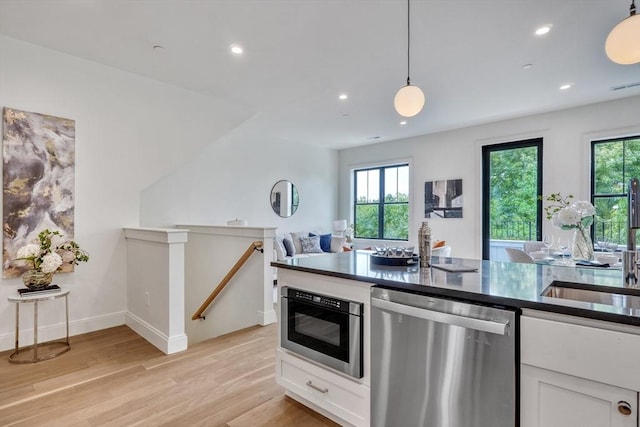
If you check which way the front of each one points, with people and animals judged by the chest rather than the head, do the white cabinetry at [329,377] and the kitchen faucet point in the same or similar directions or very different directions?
same or similar directions

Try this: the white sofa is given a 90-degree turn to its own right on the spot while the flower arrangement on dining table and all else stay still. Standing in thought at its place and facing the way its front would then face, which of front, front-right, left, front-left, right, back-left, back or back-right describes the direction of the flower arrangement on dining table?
left

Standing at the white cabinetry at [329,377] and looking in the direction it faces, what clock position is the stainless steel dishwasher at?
The stainless steel dishwasher is roughly at 9 o'clock from the white cabinetry.

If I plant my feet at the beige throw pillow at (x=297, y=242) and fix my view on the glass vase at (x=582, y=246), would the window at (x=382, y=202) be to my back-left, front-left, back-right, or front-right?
front-left

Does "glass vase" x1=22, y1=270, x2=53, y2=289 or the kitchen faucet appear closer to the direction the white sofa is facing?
the kitchen faucet

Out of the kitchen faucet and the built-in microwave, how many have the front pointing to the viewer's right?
0

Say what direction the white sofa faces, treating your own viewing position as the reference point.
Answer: facing the viewer and to the right of the viewer

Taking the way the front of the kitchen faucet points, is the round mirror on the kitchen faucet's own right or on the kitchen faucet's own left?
on the kitchen faucet's own right

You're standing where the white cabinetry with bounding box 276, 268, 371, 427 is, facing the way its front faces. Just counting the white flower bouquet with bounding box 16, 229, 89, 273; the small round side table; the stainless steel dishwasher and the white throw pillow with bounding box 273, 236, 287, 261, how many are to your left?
1

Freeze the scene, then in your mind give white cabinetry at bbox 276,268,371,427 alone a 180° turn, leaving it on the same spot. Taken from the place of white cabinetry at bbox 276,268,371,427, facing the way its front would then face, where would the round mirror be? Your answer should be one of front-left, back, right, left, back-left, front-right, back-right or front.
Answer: front-left

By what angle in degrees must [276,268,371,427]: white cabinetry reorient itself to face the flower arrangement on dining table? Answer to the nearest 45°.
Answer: approximately 180°

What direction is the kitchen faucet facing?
toward the camera

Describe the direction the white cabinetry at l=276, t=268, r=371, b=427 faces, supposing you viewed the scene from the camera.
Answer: facing the viewer and to the left of the viewer

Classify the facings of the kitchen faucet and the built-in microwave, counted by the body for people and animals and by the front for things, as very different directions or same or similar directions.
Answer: same or similar directions

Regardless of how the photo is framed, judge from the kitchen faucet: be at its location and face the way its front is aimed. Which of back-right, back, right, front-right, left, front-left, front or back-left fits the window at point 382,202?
back-right

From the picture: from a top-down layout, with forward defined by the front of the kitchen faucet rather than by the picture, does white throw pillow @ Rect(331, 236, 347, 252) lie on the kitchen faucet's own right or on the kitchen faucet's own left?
on the kitchen faucet's own right
